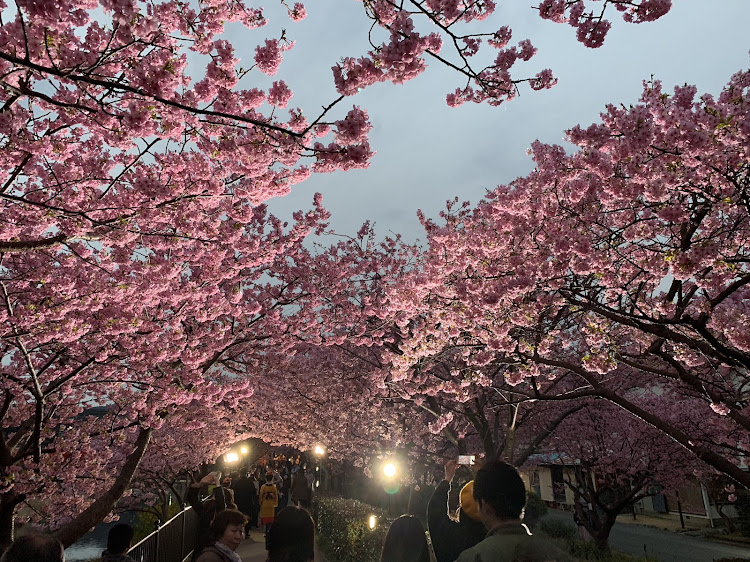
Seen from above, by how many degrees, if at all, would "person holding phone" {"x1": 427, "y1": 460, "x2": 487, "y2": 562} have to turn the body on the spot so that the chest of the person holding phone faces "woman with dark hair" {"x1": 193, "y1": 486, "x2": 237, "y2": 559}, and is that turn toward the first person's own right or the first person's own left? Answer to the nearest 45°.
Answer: approximately 45° to the first person's own left

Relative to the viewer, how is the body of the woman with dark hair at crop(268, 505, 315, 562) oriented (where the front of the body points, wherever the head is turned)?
away from the camera

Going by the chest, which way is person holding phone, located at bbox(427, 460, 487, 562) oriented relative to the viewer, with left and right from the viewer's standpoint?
facing away from the viewer

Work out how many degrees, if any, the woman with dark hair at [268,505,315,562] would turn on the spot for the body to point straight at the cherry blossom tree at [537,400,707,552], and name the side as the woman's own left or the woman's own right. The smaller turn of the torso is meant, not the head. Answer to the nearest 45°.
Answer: approximately 45° to the woman's own right

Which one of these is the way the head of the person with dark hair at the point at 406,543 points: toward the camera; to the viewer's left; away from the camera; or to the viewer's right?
away from the camera

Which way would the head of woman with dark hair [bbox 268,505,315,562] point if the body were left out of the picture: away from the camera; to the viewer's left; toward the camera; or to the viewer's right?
away from the camera

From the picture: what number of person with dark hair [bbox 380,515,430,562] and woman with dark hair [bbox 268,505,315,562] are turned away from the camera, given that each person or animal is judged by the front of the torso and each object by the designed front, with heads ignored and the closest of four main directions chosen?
2

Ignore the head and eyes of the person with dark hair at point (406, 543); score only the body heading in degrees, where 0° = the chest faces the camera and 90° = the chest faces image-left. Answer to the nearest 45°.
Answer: approximately 180°
